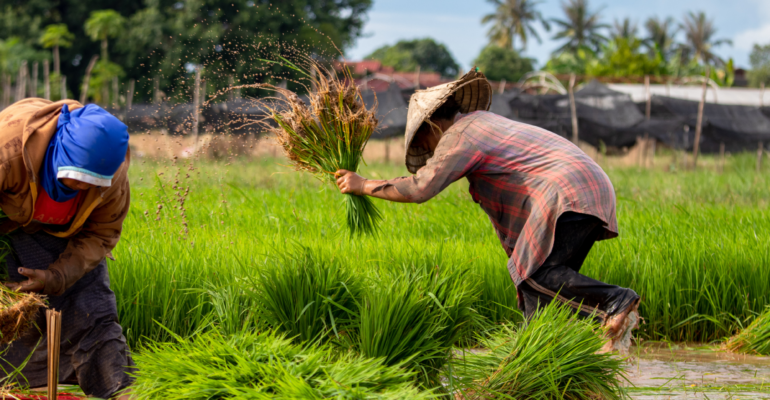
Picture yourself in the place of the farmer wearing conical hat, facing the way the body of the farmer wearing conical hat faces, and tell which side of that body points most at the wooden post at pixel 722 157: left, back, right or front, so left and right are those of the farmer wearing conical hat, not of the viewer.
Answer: right

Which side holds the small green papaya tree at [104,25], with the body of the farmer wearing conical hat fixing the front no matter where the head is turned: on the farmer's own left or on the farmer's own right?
on the farmer's own right

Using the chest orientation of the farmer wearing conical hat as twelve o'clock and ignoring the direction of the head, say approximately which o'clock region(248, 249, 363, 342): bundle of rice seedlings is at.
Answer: The bundle of rice seedlings is roughly at 11 o'clock from the farmer wearing conical hat.

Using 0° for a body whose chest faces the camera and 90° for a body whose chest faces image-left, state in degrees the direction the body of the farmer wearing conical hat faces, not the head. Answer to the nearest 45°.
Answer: approximately 90°

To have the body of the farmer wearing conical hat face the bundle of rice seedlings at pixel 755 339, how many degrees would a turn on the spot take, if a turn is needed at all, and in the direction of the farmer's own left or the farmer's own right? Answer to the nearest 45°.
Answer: approximately 135° to the farmer's own right

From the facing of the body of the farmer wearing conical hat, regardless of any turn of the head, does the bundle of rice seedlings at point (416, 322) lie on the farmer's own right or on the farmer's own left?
on the farmer's own left

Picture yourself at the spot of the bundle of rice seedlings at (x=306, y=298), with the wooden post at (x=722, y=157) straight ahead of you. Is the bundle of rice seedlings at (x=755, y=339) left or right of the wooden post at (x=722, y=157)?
right
